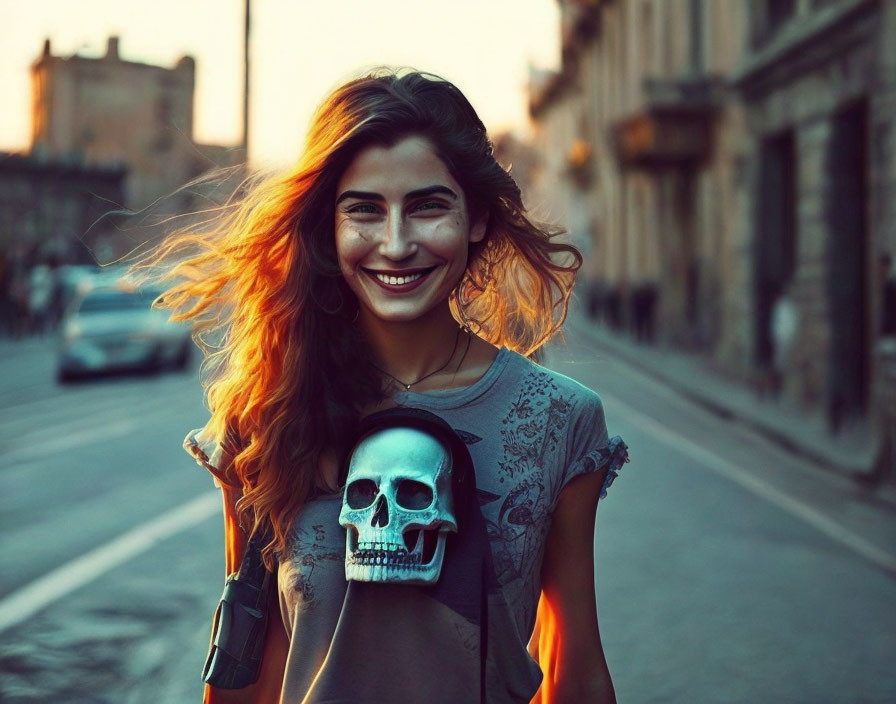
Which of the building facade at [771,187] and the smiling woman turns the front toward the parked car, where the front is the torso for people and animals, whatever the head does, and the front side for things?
the building facade

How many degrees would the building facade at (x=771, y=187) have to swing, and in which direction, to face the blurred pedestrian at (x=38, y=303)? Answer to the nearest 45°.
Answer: approximately 45° to its right

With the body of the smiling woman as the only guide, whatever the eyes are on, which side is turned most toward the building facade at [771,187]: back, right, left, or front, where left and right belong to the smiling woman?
back

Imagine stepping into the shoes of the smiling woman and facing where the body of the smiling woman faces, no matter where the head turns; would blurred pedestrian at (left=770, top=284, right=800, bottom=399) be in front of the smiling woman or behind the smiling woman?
behind

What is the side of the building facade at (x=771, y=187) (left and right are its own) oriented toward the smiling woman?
left

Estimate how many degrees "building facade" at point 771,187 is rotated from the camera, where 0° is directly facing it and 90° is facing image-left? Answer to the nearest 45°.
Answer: approximately 90°

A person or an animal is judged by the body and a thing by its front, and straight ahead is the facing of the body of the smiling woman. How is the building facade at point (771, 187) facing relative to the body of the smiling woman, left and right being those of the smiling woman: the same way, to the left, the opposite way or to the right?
to the right

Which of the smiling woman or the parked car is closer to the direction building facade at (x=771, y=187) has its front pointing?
the parked car

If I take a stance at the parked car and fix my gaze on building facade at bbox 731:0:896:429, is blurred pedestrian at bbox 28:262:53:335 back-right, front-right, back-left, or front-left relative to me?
back-left

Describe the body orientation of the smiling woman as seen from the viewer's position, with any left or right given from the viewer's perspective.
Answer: facing the viewer

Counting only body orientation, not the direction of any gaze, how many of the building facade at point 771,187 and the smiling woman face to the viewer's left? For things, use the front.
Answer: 1
